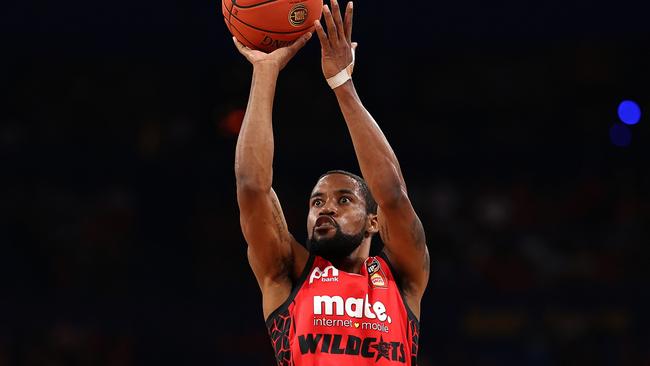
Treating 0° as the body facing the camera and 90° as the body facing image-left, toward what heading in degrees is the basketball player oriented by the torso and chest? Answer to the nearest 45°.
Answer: approximately 0°
